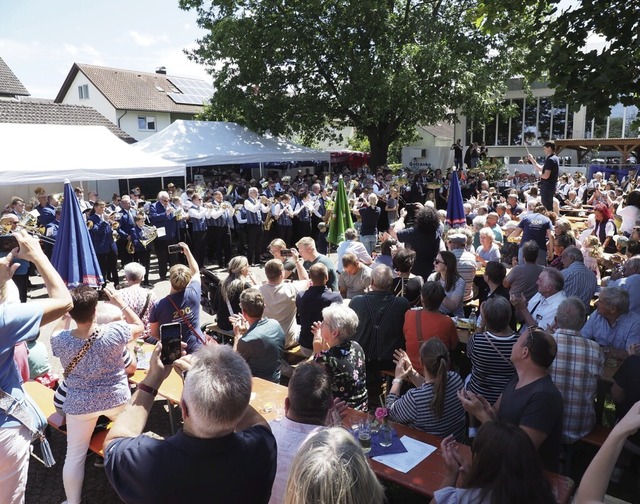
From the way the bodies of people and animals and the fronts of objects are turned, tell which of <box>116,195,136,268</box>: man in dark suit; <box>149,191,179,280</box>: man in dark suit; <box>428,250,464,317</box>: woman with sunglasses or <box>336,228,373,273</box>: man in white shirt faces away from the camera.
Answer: the man in white shirt

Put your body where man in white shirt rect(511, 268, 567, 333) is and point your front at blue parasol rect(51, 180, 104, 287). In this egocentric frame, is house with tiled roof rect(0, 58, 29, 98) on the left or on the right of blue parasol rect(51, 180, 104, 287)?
right

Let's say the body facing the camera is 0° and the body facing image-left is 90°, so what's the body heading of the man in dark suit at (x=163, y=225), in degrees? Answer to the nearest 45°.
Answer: approximately 315°

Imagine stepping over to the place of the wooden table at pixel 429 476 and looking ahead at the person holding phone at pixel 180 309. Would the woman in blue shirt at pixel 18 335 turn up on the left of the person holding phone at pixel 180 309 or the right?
left

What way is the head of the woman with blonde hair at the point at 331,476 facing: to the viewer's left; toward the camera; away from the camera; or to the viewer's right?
away from the camera

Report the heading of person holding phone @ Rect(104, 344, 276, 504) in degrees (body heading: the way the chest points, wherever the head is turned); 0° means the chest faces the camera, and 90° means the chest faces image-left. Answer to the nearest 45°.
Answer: approximately 180°

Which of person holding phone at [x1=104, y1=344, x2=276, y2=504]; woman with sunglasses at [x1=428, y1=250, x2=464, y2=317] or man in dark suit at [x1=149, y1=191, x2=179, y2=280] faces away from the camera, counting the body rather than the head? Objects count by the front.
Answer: the person holding phone

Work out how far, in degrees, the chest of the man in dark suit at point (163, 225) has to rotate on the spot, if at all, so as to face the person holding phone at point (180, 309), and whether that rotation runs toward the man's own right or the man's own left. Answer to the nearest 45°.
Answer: approximately 45° to the man's own right

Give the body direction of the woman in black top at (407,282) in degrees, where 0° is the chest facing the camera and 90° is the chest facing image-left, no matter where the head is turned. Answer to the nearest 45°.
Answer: approximately 135°

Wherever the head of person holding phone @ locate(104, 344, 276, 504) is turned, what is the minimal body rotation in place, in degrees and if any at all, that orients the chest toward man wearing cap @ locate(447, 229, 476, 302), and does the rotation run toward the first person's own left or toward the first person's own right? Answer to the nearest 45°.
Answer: approximately 45° to the first person's own right

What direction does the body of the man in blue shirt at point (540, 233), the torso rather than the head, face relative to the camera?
away from the camera

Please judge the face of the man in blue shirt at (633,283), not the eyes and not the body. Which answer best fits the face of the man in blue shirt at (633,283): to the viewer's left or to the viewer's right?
to the viewer's left
